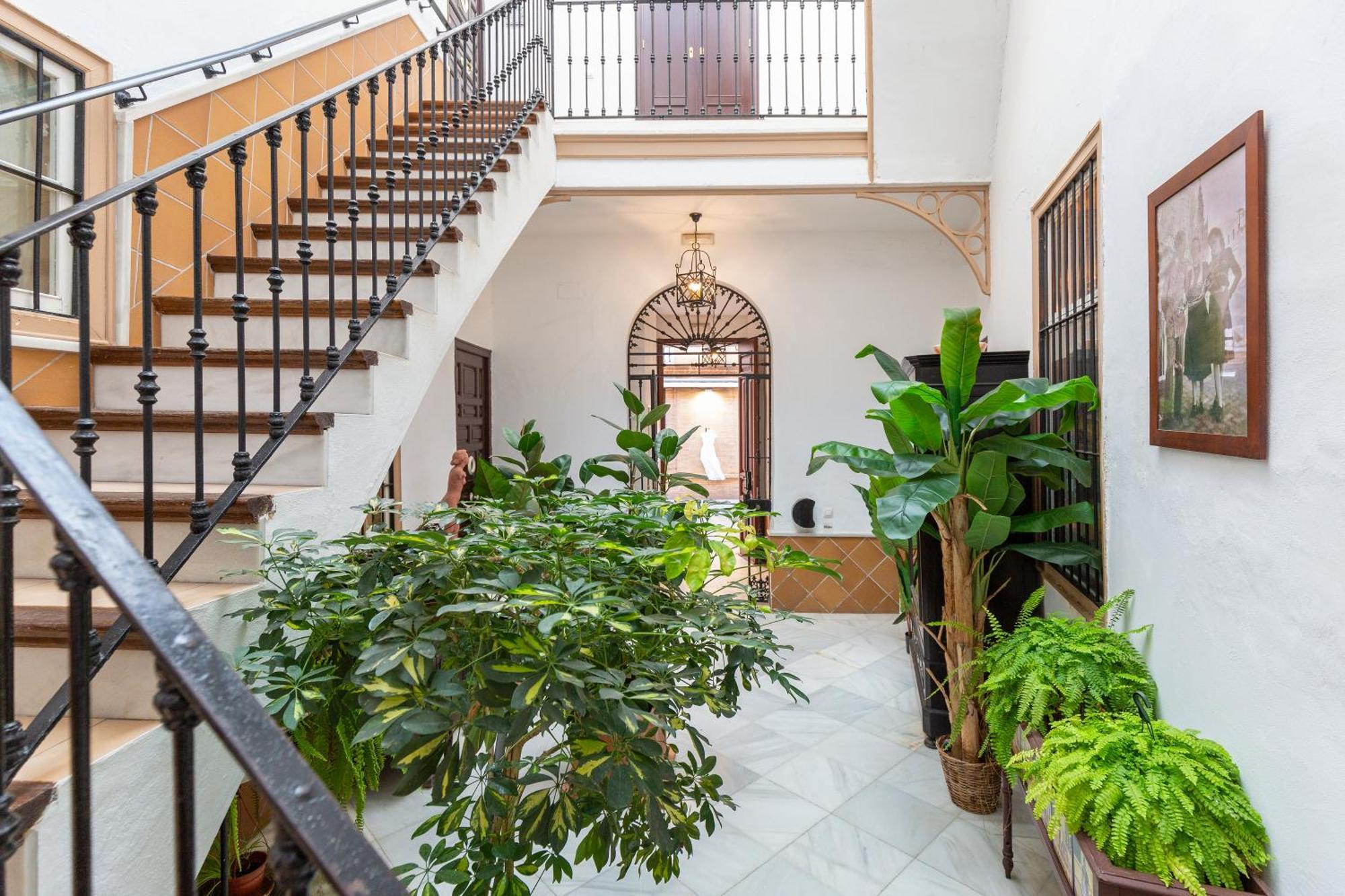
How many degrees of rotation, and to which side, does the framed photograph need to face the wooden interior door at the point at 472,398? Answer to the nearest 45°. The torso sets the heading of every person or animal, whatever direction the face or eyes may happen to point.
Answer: approximately 45° to its right

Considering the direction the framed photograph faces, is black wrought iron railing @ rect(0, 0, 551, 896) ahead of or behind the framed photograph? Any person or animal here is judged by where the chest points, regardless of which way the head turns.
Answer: ahead

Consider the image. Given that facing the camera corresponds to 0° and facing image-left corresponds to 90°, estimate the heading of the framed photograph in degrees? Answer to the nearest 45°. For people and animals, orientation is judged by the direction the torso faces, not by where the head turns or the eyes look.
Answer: approximately 45°

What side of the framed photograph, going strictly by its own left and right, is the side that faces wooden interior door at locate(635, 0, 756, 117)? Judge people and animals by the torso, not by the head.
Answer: right

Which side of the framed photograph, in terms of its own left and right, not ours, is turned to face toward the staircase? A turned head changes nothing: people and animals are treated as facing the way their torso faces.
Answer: front

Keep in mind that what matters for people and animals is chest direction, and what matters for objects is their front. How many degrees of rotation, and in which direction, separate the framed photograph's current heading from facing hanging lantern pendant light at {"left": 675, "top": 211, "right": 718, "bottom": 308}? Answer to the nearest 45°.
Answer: approximately 90° to its right

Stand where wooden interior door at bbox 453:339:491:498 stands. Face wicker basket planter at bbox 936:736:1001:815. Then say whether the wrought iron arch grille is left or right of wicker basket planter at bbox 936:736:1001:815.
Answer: left
